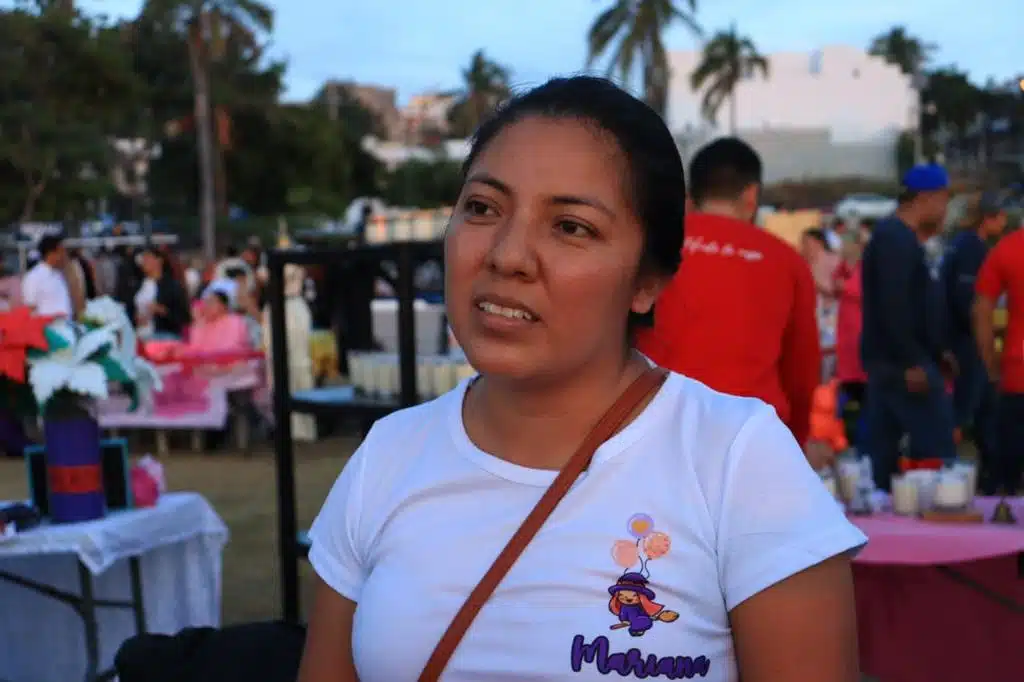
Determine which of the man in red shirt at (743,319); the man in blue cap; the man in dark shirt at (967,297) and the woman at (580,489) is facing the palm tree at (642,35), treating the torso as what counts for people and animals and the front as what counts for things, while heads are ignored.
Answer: the man in red shirt

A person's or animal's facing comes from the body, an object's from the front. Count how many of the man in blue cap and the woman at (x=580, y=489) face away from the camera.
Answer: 0

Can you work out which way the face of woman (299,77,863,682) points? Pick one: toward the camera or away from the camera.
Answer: toward the camera

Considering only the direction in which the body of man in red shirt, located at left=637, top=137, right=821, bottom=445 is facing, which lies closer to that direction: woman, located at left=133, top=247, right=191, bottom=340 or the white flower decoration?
the woman

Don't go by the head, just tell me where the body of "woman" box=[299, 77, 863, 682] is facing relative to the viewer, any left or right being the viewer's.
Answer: facing the viewer and to the left of the viewer

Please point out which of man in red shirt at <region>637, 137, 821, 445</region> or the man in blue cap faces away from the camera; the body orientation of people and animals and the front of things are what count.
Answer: the man in red shirt

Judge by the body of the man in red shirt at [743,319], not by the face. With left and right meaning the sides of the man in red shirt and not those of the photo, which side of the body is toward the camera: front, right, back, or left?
back

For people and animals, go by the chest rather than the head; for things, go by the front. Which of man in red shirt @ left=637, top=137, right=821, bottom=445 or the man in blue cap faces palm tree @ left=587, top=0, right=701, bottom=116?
the man in red shirt
